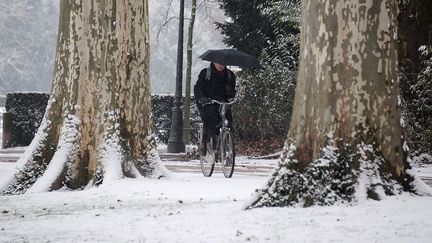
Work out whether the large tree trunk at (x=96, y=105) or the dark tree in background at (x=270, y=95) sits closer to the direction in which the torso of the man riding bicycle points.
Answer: the large tree trunk

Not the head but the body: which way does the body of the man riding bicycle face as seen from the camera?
toward the camera

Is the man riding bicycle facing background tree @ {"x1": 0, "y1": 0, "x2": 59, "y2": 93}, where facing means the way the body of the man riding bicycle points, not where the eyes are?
no

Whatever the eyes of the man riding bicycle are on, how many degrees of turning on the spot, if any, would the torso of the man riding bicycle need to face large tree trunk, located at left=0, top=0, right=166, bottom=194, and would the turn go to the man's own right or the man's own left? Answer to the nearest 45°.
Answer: approximately 45° to the man's own right

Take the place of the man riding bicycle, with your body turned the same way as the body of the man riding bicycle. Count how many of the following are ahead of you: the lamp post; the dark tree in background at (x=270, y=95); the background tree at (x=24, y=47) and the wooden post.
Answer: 0

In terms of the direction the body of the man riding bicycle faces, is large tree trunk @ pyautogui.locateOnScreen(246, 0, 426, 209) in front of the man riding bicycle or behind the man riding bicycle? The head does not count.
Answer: in front

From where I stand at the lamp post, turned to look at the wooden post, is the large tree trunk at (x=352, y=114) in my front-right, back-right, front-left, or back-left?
back-left

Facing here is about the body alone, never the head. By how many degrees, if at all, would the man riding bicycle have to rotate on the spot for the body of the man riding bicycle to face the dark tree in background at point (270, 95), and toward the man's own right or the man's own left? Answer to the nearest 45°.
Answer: approximately 180°
